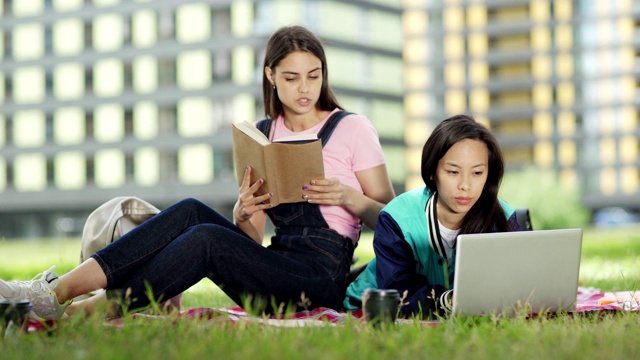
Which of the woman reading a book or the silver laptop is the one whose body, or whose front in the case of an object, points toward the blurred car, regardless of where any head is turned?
the silver laptop

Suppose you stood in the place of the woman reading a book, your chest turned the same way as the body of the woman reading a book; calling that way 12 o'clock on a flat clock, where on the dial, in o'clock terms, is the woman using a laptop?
The woman using a laptop is roughly at 8 o'clock from the woman reading a book.

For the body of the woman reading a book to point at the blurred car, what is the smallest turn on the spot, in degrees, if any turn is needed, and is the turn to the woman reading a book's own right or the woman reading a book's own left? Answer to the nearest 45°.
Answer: approximately 180°

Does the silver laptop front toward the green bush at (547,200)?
yes

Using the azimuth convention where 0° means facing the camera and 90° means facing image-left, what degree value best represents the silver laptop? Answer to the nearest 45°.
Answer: approximately 180°

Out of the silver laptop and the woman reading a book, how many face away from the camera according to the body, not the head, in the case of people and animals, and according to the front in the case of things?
1

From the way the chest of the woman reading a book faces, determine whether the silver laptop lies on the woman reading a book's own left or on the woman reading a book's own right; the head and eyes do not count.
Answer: on the woman reading a book's own left

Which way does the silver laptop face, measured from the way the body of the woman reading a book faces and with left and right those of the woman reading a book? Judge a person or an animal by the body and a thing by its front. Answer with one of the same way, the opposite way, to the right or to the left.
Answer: the opposite way

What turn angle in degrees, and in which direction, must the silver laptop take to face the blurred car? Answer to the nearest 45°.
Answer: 0° — it already faces it

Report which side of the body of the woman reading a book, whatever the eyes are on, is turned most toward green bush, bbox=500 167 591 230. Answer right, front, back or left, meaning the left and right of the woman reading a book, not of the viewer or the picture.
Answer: back

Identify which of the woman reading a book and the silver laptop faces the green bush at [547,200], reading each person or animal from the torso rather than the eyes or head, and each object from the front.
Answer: the silver laptop

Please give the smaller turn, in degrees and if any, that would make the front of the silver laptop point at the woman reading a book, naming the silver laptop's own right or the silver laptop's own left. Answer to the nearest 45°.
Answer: approximately 90° to the silver laptop's own left
